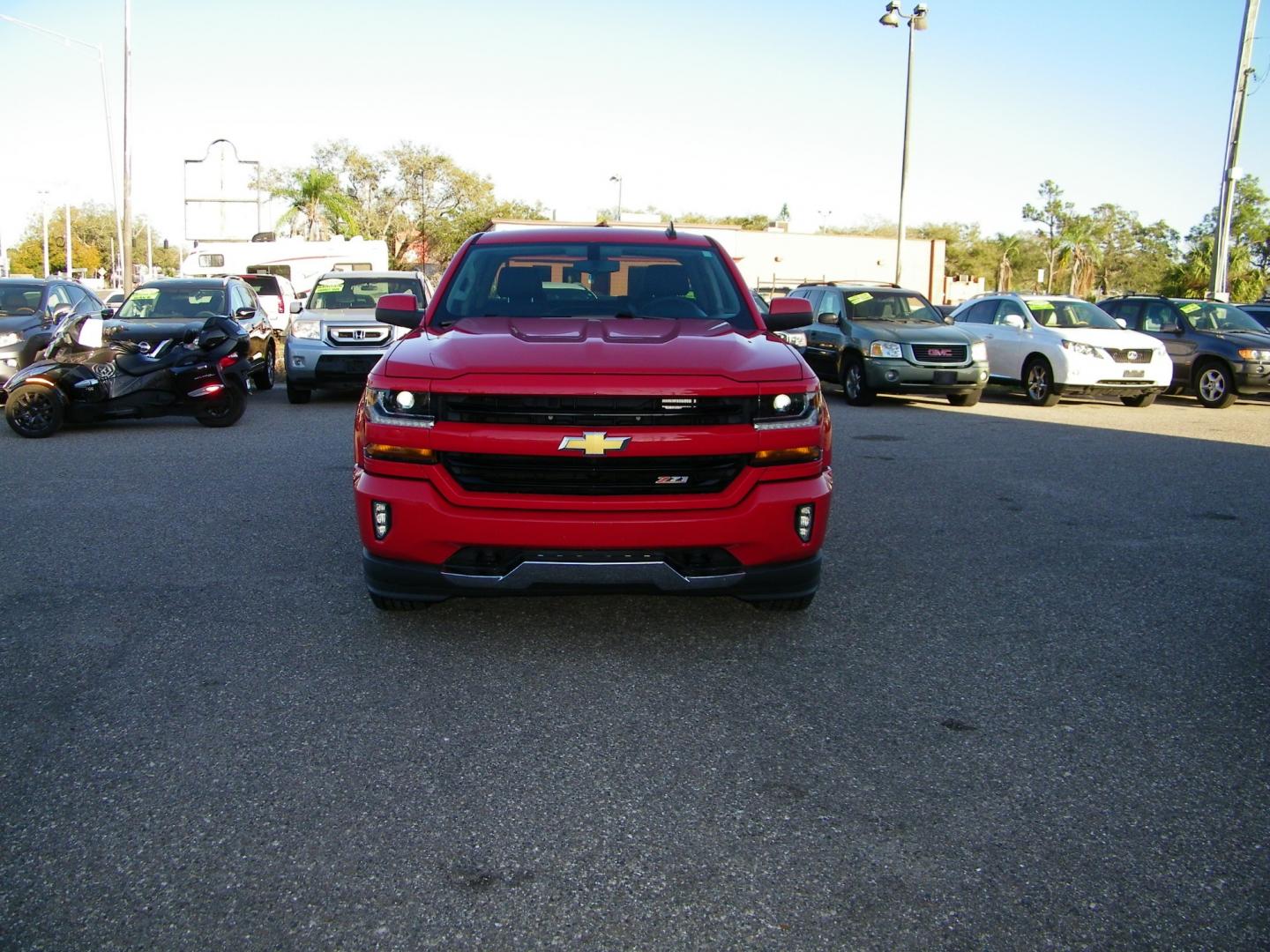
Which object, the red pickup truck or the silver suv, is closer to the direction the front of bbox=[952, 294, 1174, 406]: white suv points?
the red pickup truck

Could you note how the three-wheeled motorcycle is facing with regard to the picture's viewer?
facing to the left of the viewer

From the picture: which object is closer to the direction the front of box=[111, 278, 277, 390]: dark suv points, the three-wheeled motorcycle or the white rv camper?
the three-wheeled motorcycle

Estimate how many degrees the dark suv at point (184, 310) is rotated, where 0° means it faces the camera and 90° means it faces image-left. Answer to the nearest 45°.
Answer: approximately 45°

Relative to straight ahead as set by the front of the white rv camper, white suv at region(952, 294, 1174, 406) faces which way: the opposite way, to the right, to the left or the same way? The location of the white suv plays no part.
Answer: to the left

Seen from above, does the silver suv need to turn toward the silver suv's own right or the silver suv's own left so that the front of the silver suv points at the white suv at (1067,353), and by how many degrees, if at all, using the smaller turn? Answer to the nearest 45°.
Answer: approximately 90° to the silver suv's own left

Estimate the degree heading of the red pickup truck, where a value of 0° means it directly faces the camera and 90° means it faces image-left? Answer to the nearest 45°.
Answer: approximately 0°

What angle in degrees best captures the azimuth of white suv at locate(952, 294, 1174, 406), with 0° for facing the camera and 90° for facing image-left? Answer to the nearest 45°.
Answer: approximately 315°

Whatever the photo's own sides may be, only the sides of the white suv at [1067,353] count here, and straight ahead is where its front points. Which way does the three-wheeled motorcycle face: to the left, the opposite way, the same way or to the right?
to the right

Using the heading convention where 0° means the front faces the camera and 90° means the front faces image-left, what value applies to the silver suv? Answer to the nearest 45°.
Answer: approximately 0°
